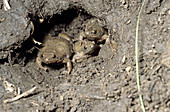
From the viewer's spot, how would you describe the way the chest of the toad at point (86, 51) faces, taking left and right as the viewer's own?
facing the viewer and to the right of the viewer

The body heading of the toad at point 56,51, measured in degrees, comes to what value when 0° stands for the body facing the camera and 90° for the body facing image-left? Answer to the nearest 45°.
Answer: approximately 45°

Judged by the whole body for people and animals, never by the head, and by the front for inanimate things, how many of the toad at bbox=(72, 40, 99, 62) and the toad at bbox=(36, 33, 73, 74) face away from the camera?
0

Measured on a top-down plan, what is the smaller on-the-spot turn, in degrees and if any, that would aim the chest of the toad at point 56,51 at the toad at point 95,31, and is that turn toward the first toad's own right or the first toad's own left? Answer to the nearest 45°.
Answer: approximately 135° to the first toad's own left

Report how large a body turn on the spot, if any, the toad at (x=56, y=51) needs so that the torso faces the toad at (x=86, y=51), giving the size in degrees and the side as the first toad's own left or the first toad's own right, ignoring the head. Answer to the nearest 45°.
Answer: approximately 135° to the first toad's own left

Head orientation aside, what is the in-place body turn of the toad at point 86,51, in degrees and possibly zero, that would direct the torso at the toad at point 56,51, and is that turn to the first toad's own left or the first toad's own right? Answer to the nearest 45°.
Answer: approximately 135° to the first toad's own right
